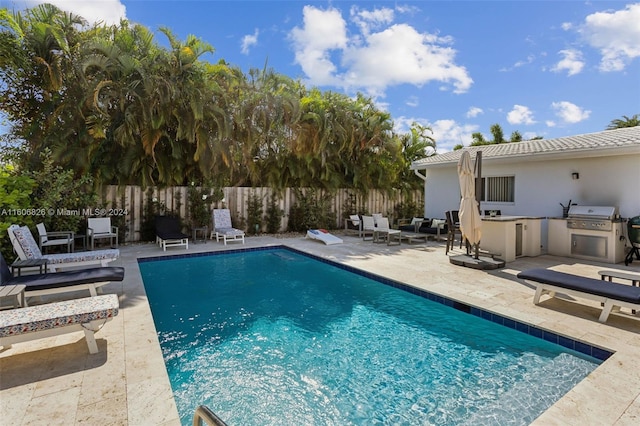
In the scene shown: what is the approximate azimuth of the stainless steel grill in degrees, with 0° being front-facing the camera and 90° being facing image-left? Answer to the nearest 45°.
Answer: approximately 0°

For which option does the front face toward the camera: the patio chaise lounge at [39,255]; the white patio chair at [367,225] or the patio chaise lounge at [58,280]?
the white patio chair

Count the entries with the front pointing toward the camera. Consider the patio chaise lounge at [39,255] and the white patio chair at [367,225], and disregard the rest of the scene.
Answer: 1

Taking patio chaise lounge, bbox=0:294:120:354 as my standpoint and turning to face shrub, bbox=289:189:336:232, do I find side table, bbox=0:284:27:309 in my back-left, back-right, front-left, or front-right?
front-left

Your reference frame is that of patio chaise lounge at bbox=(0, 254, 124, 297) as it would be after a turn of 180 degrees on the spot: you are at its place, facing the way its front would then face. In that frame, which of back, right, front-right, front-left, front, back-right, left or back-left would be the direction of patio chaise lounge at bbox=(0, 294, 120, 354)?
left

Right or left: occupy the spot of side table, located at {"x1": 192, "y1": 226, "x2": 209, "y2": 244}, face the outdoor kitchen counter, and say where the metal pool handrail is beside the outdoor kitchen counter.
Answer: right

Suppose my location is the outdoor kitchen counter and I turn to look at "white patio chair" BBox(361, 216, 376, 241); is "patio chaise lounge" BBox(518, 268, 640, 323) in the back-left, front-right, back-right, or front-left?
back-left

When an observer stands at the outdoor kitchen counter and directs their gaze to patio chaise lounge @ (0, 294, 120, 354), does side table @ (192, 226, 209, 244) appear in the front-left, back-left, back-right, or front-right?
front-right

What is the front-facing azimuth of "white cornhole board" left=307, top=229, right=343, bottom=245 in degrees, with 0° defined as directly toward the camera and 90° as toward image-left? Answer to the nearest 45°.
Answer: approximately 315°

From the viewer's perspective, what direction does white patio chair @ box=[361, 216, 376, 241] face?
toward the camera

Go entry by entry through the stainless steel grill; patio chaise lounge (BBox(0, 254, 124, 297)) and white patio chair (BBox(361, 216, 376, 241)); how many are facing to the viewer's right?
1

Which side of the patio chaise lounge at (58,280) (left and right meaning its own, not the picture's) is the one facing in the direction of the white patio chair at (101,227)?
left

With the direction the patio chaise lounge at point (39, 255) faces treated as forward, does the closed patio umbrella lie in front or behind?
in front

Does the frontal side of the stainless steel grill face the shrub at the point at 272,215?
no

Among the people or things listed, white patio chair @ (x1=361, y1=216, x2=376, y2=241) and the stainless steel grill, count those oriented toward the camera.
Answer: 2

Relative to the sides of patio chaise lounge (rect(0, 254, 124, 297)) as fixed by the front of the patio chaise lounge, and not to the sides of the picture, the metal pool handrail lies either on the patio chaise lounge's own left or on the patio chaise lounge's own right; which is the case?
on the patio chaise lounge's own right

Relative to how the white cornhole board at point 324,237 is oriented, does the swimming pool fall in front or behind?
in front

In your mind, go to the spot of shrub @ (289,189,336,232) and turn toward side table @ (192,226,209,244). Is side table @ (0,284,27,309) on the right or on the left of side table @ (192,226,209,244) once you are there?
left

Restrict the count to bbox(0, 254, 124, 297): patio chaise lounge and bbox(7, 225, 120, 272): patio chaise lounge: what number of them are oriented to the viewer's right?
2

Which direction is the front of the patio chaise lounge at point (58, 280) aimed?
to the viewer's right

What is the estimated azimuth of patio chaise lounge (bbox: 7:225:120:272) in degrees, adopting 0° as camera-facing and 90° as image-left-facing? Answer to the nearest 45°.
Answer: approximately 270°
